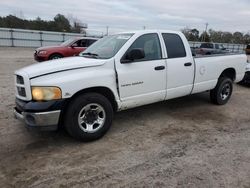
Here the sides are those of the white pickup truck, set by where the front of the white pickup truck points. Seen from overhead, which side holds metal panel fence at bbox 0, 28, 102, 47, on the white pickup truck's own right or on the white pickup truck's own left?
on the white pickup truck's own right

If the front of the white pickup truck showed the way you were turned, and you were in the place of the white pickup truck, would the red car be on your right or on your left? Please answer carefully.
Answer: on your right

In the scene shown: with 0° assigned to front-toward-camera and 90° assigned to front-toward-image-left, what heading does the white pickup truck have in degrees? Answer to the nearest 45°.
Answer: approximately 45°
